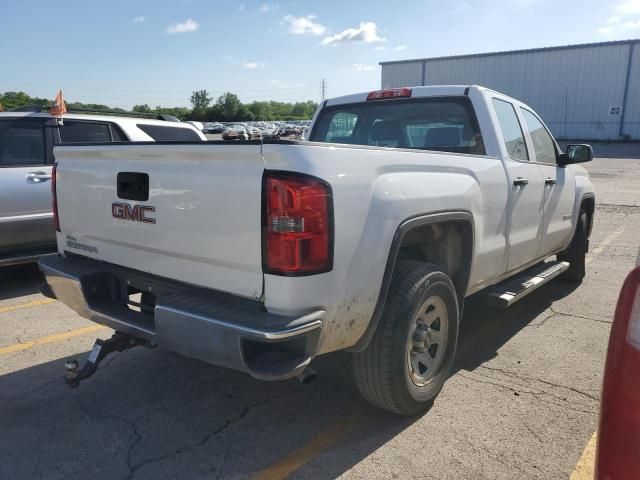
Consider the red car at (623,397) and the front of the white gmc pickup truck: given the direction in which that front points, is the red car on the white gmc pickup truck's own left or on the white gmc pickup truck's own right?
on the white gmc pickup truck's own right

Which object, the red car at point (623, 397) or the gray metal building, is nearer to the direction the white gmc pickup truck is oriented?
the gray metal building

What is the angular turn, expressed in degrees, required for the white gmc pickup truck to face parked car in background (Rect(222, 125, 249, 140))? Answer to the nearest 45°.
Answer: approximately 45° to its left

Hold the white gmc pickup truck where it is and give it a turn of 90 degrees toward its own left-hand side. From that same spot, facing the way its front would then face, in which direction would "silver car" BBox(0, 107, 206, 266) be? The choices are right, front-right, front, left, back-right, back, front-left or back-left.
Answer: front

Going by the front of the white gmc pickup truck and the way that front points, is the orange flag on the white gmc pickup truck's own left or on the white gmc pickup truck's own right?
on the white gmc pickup truck's own left

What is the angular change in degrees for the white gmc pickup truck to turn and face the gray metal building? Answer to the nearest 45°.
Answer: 0° — it already faces it

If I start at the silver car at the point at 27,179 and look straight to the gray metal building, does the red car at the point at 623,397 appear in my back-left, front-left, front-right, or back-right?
back-right

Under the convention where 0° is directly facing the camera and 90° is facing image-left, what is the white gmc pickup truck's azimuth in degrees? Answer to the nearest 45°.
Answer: approximately 225°
